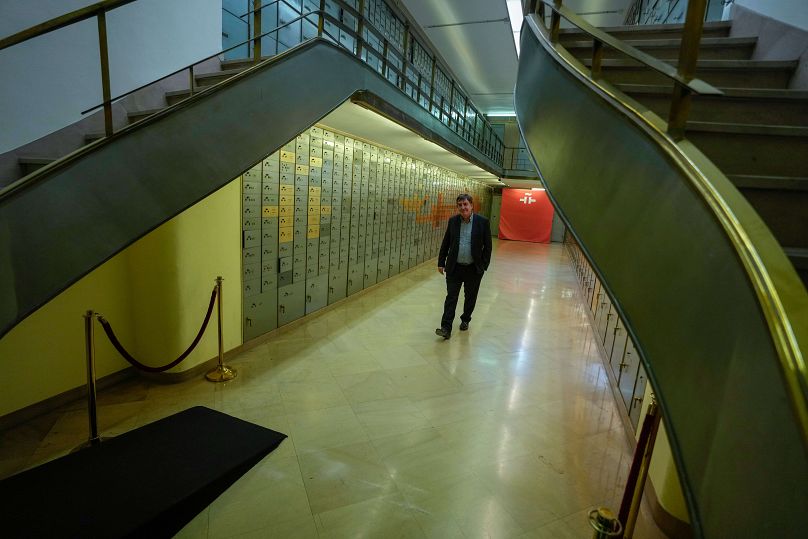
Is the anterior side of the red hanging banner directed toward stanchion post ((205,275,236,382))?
yes

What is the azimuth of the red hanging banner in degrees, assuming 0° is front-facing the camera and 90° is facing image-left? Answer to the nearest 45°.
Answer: approximately 0°

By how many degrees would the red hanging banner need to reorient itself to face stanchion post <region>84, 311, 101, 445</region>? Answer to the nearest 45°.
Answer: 0° — it already faces it

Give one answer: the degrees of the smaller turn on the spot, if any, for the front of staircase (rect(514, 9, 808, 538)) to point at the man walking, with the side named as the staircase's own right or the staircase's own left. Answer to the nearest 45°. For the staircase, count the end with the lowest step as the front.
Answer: approximately 135° to the staircase's own right

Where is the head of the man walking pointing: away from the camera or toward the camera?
toward the camera

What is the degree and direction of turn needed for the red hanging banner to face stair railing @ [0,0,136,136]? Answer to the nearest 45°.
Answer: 0° — it already faces it

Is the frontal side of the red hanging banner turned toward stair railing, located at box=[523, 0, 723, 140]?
yes

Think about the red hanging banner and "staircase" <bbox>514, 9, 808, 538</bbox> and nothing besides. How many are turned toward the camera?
2

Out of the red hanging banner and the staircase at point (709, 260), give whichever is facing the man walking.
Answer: the red hanging banner

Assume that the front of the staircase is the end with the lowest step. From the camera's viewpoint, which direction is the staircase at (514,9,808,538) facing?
toward the camera

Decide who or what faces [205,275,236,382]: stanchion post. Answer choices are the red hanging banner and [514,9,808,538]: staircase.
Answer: the red hanging banner

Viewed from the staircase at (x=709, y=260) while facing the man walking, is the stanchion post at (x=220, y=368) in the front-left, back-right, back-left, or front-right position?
front-left
